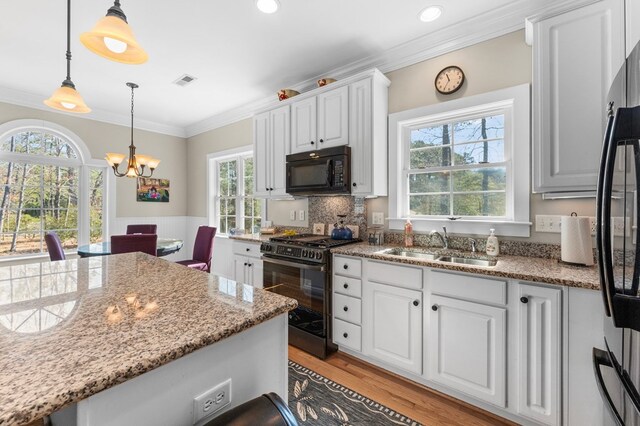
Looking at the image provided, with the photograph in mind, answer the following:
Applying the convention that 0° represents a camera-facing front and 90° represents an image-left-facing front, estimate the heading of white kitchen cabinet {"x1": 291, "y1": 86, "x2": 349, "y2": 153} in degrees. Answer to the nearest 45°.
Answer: approximately 45°

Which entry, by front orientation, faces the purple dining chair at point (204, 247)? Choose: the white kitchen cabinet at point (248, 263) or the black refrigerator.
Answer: the black refrigerator

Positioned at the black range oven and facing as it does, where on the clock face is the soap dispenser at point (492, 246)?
The soap dispenser is roughly at 8 o'clock from the black range oven.

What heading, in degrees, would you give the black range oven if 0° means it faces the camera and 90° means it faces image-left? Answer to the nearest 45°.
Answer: approximately 45°

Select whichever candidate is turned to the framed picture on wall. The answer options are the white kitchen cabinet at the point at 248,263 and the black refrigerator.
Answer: the black refrigerator

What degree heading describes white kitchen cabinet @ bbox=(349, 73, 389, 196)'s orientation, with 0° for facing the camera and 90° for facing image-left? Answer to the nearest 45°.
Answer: approximately 45°

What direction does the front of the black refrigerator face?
to the viewer's left
